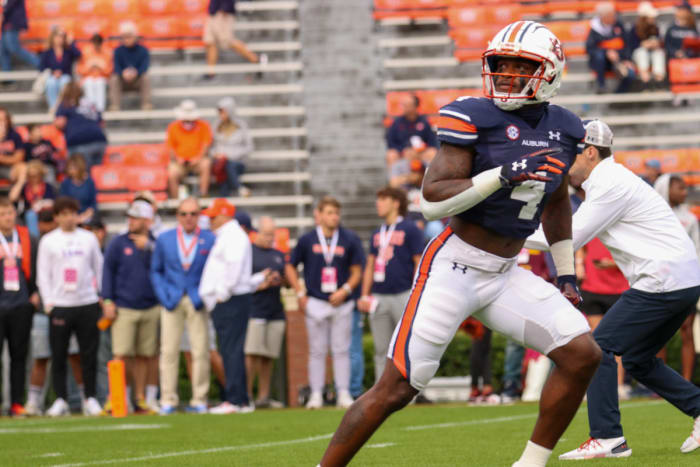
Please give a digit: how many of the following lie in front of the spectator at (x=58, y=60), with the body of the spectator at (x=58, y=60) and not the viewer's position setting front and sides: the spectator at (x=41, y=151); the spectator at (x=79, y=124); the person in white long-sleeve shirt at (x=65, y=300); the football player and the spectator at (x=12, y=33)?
4

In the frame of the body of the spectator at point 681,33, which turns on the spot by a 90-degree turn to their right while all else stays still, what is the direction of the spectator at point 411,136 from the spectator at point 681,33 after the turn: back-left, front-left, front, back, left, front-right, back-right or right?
front-left

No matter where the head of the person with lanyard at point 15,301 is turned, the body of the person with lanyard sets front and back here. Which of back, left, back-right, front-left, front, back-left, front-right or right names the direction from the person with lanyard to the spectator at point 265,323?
left

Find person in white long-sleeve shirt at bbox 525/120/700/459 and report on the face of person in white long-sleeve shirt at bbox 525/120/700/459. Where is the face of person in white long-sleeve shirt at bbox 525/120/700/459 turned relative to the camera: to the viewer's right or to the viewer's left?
to the viewer's left

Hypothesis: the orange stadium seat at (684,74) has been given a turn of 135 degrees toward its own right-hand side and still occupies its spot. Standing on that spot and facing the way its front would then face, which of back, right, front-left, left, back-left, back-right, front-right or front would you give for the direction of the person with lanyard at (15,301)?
left

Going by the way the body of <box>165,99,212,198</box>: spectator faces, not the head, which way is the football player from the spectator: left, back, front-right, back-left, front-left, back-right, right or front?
front

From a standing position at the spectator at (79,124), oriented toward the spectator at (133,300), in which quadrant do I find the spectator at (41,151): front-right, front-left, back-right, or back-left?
front-right

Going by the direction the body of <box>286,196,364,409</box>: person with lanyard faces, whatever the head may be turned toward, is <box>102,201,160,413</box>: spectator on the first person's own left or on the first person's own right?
on the first person's own right

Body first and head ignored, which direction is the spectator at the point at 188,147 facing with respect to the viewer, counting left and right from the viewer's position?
facing the viewer

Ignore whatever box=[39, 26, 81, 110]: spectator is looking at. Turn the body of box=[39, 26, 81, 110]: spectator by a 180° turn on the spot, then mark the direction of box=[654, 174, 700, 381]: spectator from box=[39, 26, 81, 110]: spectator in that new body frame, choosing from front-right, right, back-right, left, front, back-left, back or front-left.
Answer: back-right

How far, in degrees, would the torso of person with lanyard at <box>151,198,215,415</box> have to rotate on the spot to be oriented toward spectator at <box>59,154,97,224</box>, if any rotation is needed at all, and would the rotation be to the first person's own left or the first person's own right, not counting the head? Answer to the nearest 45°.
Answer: approximately 180°

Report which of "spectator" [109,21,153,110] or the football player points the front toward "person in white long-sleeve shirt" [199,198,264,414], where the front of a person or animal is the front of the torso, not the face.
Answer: the spectator
